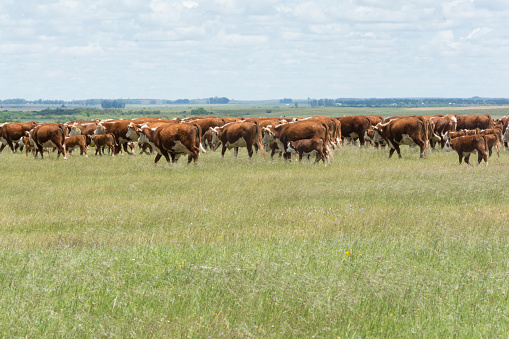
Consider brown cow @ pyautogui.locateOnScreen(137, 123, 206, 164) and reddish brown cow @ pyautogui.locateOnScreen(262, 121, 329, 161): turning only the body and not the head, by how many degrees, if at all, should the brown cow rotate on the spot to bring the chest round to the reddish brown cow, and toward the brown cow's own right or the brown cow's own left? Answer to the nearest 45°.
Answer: approximately 180°

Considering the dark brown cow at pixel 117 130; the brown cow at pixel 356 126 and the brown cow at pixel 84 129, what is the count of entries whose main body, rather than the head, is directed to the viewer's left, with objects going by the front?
3

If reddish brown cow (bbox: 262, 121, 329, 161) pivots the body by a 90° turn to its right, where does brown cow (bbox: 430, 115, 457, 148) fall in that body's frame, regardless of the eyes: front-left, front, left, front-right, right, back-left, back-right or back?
front-right

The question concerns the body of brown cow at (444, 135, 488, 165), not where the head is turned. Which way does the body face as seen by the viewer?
to the viewer's left

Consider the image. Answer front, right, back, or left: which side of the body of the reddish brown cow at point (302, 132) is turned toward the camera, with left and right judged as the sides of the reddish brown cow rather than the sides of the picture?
left

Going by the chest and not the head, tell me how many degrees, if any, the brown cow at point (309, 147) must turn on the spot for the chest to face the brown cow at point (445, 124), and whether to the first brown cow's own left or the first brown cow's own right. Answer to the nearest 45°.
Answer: approximately 135° to the first brown cow's own right

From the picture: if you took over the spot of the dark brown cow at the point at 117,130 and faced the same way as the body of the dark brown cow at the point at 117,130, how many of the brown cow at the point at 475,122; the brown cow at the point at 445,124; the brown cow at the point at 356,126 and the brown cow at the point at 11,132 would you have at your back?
3

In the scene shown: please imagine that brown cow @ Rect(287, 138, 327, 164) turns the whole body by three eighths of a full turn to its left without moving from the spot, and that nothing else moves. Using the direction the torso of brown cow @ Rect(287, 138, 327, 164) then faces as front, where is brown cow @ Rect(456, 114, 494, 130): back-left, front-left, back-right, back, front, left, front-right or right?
left

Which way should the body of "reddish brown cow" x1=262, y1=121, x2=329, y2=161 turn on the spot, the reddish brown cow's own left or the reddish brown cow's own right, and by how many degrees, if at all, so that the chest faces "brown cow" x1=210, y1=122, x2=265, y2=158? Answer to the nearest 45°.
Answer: approximately 45° to the reddish brown cow's own right

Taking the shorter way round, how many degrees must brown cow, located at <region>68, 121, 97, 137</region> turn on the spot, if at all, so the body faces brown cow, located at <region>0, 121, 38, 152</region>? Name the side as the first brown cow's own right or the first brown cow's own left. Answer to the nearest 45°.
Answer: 0° — it already faces it

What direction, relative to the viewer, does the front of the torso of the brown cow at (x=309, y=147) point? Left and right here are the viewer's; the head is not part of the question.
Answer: facing to the left of the viewer

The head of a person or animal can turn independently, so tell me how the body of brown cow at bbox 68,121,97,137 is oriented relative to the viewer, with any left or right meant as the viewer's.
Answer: facing to the left of the viewer

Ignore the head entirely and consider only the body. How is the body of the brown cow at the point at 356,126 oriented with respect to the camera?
to the viewer's left

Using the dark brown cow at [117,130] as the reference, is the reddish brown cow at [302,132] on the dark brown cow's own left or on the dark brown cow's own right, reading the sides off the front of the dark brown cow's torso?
on the dark brown cow's own left

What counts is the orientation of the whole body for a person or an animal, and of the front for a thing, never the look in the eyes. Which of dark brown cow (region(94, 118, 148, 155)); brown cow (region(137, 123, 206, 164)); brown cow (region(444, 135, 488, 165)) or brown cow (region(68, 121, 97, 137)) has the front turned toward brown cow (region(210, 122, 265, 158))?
brown cow (region(444, 135, 488, 165))

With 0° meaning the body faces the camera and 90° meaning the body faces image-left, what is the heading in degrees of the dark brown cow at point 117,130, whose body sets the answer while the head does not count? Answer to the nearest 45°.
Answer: approximately 90°

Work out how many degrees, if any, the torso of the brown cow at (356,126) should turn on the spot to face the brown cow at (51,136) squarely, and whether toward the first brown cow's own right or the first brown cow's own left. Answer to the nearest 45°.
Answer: approximately 45° to the first brown cow's own left
